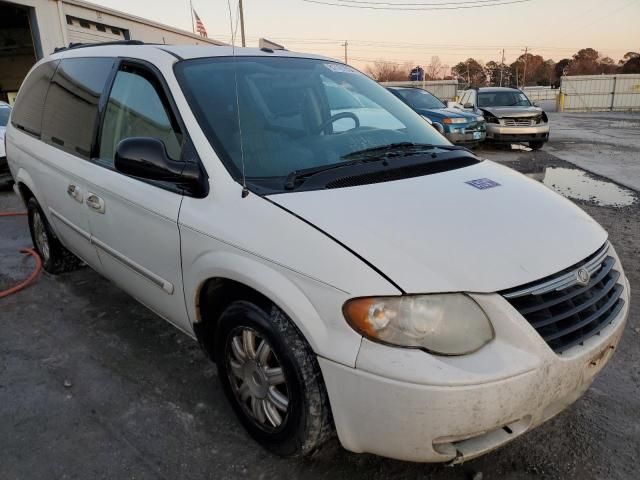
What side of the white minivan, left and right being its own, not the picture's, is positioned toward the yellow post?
left

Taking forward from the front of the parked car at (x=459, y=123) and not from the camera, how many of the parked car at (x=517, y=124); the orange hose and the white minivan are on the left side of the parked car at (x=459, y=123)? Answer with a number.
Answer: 1

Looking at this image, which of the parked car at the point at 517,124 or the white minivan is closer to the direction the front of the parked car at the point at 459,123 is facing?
the white minivan

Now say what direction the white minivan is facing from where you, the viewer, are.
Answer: facing the viewer and to the right of the viewer

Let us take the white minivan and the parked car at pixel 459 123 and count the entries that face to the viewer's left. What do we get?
0

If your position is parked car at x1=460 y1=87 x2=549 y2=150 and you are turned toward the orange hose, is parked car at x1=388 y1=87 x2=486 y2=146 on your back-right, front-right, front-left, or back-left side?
front-right

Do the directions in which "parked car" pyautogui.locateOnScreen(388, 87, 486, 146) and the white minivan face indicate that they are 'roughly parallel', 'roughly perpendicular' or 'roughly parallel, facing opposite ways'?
roughly parallel

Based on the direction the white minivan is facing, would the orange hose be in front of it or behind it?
behind

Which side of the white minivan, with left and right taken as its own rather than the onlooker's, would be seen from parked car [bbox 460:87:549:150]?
left

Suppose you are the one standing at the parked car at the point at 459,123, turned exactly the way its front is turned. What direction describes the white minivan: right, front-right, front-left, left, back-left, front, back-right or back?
front-right
